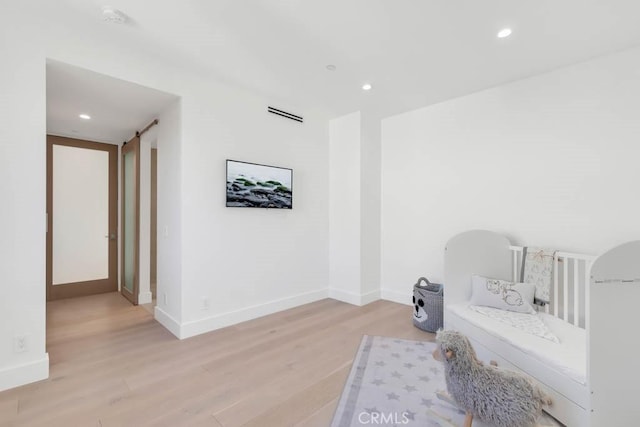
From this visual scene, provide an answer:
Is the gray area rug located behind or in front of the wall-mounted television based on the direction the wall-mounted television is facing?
in front

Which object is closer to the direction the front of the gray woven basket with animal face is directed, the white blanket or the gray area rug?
the gray area rug

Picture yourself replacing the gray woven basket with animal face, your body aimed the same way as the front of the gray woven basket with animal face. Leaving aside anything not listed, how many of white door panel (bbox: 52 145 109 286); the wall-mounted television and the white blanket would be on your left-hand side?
1

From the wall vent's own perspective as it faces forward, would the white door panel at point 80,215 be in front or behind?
behind

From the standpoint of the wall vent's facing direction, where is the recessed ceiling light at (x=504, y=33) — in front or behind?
in front

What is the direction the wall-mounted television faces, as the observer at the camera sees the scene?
facing the viewer and to the right of the viewer

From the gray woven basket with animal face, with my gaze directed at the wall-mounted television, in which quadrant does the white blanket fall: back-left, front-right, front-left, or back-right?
back-left

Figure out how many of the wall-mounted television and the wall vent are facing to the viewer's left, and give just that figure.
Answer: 0

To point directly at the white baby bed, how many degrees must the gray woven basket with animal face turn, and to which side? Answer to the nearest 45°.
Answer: approximately 90° to its left

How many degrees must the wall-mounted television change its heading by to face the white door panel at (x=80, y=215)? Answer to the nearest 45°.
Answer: approximately 180°

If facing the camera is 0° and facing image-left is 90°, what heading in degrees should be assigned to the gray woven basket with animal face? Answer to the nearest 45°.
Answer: approximately 45°

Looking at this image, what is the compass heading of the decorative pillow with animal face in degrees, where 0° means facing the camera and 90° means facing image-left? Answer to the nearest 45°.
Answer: approximately 45°
